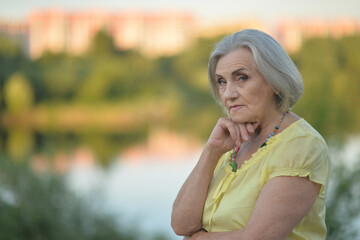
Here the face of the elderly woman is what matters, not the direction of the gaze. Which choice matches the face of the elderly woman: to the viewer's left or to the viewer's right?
to the viewer's left

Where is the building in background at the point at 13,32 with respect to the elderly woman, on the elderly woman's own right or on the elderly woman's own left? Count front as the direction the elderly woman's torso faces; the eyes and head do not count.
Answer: on the elderly woman's own right

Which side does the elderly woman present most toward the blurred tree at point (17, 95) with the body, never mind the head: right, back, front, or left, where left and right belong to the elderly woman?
right

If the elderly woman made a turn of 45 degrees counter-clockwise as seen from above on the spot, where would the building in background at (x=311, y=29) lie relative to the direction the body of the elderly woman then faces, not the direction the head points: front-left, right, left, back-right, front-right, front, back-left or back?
back

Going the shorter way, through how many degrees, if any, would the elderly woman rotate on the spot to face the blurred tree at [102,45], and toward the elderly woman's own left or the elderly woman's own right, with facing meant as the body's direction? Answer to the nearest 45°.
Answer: approximately 135° to the elderly woman's own right

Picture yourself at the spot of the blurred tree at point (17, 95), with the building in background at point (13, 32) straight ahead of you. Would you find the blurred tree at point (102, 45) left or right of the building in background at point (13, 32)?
right

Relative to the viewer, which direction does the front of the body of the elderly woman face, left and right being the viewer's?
facing the viewer and to the left of the viewer

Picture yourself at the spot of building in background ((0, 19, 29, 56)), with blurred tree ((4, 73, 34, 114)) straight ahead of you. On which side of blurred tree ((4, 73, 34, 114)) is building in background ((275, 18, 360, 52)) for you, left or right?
left
